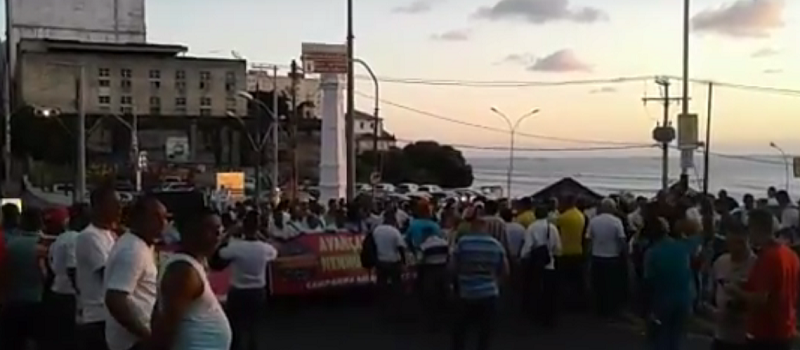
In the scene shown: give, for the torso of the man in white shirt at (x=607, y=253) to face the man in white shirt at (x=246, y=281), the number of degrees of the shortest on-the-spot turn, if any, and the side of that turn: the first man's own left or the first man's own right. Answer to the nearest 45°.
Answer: approximately 135° to the first man's own left

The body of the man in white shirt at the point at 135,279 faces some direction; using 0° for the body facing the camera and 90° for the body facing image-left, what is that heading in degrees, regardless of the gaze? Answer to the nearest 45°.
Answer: approximately 270°

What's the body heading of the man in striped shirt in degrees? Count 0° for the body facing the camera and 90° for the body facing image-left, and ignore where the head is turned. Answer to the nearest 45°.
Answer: approximately 180°

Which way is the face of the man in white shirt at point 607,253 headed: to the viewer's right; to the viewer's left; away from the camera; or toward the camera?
away from the camera

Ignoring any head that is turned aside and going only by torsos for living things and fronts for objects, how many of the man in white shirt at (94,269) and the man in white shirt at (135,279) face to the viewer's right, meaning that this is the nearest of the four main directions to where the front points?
2

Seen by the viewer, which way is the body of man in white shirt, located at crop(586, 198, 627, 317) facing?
away from the camera

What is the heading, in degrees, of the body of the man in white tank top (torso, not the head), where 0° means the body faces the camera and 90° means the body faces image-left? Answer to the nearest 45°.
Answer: approximately 270°

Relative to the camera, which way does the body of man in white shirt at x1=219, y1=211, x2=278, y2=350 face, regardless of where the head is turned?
away from the camera

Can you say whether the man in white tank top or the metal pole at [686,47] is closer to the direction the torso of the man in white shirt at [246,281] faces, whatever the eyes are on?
the metal pole
